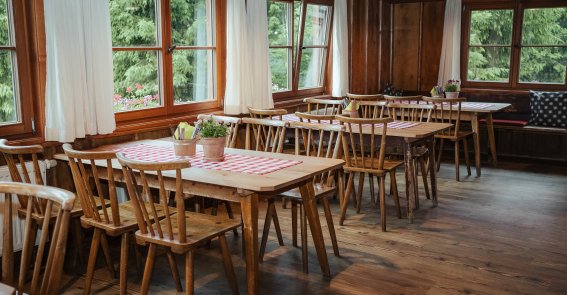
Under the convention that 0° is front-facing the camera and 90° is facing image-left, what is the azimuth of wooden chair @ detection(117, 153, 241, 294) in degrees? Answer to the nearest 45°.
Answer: approximately 225°

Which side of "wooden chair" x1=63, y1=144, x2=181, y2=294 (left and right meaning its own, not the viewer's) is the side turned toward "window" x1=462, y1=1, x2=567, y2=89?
front

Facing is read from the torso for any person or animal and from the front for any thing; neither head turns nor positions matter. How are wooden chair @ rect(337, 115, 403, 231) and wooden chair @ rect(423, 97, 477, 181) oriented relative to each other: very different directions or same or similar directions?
same or similar directions

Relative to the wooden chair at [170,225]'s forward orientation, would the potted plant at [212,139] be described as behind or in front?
in front

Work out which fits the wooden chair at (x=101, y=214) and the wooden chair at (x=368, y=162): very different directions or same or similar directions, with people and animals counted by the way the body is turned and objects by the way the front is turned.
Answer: same or similar directions

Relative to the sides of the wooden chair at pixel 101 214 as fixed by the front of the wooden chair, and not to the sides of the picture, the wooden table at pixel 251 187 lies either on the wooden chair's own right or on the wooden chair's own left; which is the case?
on the wooden chair's own right

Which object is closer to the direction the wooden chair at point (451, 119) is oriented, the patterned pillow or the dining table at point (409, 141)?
the patterned pillow

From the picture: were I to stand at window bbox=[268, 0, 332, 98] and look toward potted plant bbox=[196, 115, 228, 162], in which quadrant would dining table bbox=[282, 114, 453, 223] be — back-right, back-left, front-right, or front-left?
front-left

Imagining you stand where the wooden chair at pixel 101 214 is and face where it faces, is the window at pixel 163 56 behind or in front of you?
in front

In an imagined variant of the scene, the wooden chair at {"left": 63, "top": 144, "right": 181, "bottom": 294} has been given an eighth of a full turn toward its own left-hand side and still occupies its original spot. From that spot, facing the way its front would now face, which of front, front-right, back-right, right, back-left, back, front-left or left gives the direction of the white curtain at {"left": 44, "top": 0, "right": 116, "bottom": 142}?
front

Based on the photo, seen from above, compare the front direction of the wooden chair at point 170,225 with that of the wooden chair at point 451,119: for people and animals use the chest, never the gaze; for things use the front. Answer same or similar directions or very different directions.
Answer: same or similar directions

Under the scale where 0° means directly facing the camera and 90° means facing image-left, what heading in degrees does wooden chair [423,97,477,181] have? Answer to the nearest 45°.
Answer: approximately 225°

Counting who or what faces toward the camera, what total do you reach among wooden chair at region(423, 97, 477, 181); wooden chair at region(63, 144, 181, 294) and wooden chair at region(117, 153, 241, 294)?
0

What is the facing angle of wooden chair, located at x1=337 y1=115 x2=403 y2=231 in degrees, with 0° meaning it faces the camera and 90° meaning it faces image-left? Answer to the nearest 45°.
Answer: approximately 225°

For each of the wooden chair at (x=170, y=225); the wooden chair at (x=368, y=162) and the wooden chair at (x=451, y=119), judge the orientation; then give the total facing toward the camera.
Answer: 0

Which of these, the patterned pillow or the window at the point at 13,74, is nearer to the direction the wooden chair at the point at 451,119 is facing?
the patterned pillow
